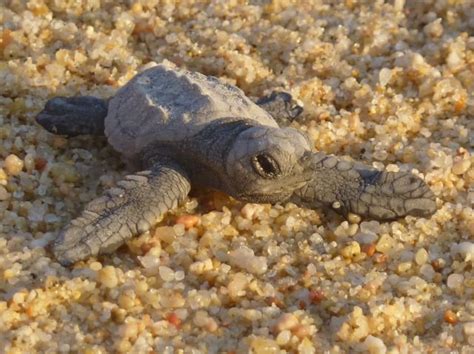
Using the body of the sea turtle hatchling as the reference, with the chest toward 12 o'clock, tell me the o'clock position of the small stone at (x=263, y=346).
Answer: The small stone is roughly at 1 o'clock from the sea turtle hatchling.

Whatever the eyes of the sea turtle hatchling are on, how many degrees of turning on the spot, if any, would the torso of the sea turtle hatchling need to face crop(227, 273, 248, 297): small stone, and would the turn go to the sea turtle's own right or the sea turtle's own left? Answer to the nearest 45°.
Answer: approximately 45° to the sea turtle's own right

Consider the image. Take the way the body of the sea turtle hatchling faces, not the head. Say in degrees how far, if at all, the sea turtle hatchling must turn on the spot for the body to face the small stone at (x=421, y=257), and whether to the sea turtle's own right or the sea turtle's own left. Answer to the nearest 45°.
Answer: approximately 45° to the sea turtle's own left

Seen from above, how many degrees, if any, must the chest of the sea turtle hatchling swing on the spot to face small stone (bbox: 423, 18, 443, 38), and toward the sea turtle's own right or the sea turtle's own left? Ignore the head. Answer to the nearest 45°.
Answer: approximately 90° to the sea turtle's own left

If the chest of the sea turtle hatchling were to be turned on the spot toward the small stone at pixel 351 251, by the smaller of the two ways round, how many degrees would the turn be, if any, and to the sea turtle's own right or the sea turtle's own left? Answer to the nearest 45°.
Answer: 0° — it already faces it

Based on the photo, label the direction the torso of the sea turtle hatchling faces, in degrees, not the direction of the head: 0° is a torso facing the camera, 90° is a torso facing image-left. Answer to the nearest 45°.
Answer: approximately 315°
